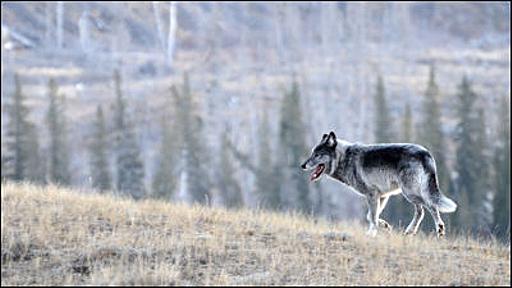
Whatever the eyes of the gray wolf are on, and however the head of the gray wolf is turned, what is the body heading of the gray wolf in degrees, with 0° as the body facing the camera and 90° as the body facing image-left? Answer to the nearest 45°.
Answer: approximately 90°
